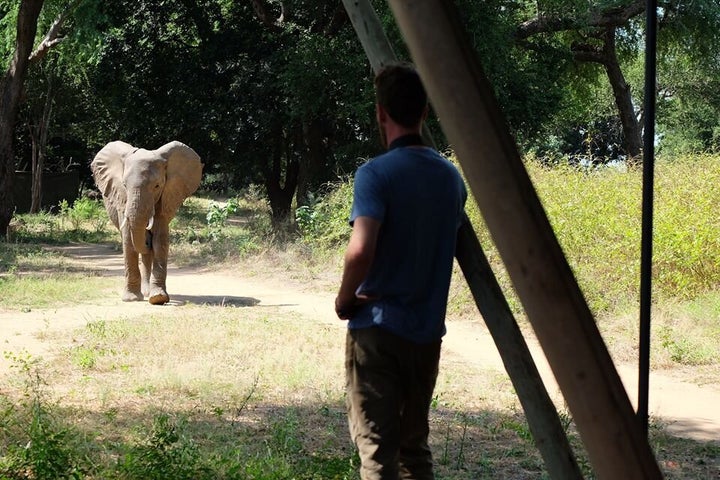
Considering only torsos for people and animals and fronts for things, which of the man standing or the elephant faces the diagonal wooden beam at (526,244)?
the elephant

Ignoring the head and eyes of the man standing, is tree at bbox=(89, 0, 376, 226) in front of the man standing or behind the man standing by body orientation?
in front

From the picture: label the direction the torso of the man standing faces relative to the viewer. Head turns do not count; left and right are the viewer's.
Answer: facing away from the viewer and to the left of the viewer

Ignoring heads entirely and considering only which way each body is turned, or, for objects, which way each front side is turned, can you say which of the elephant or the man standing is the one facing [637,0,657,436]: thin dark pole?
the elephant

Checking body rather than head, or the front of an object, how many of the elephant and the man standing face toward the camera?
1

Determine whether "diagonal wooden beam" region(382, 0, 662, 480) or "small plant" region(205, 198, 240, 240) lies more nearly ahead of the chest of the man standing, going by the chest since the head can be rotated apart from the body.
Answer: the small plant

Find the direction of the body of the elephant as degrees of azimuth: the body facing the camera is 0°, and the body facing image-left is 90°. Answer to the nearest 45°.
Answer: approximately 0°

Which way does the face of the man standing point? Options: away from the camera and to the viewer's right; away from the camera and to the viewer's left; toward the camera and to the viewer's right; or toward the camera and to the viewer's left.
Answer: away from the camera and to the viewer's left

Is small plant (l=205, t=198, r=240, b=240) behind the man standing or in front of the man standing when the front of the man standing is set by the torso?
in front
